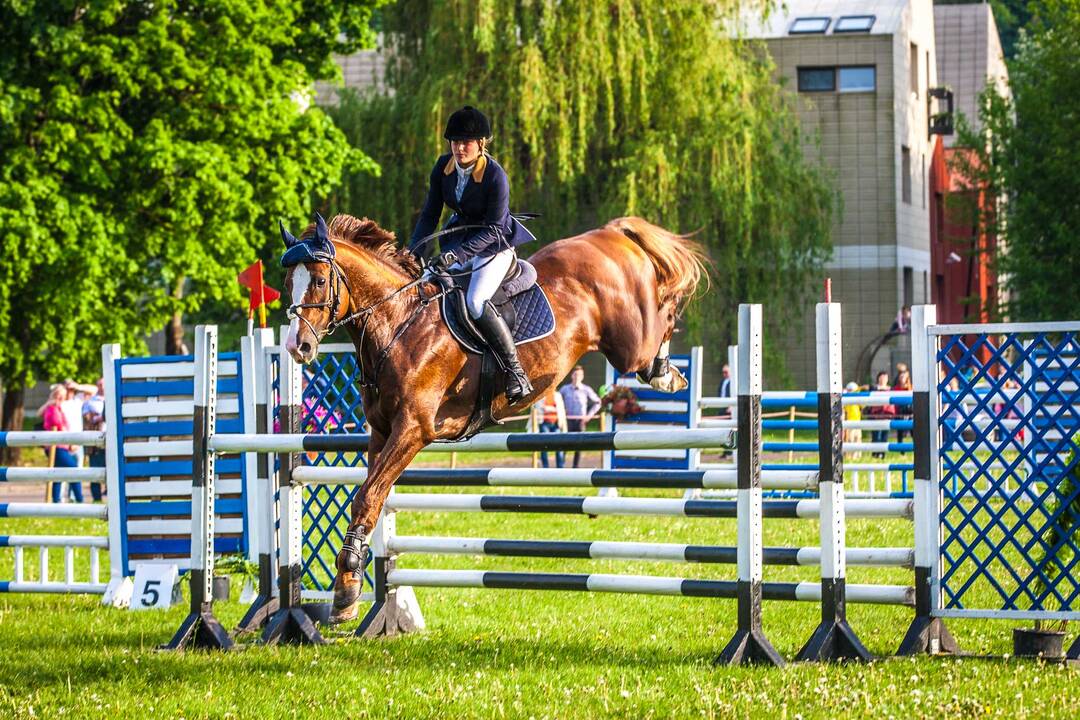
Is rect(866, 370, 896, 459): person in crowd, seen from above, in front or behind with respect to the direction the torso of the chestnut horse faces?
behind

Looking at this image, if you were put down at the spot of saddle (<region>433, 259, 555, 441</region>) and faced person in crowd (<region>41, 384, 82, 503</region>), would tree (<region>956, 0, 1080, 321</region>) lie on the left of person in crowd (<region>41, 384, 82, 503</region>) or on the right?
right

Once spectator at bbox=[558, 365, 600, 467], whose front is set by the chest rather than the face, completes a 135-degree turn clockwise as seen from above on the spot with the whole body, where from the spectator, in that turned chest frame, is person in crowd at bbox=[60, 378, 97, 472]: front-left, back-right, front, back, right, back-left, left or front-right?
left

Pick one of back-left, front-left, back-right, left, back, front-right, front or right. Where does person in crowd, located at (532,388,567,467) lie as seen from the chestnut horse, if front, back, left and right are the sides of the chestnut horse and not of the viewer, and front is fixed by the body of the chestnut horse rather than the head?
back-right

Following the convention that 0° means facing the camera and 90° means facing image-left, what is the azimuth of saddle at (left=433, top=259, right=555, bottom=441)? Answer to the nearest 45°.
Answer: approximately 45°

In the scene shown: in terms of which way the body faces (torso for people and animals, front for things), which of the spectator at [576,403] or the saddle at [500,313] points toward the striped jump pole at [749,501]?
the spectator

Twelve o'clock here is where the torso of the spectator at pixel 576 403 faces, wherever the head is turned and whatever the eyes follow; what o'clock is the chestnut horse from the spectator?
The chestnut horse is roughly at 12 o'clock from the spectator.

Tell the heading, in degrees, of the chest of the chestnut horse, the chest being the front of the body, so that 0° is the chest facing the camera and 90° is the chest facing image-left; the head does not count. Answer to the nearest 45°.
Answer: approximately 45°

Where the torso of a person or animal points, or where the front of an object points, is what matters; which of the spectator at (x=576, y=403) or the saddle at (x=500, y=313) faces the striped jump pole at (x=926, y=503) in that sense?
the spectator

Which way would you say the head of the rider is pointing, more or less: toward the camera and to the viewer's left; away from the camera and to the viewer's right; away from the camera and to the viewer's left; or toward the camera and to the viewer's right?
toward the camera and to the viewer's left

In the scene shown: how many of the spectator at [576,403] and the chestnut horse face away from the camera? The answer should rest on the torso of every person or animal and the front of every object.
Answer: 0

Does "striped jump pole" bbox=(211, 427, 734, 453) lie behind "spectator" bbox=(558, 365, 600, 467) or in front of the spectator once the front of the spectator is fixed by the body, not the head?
in front

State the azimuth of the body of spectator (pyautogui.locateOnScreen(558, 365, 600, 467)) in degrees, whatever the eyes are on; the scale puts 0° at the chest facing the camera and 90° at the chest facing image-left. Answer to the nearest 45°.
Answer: approximately 0°
